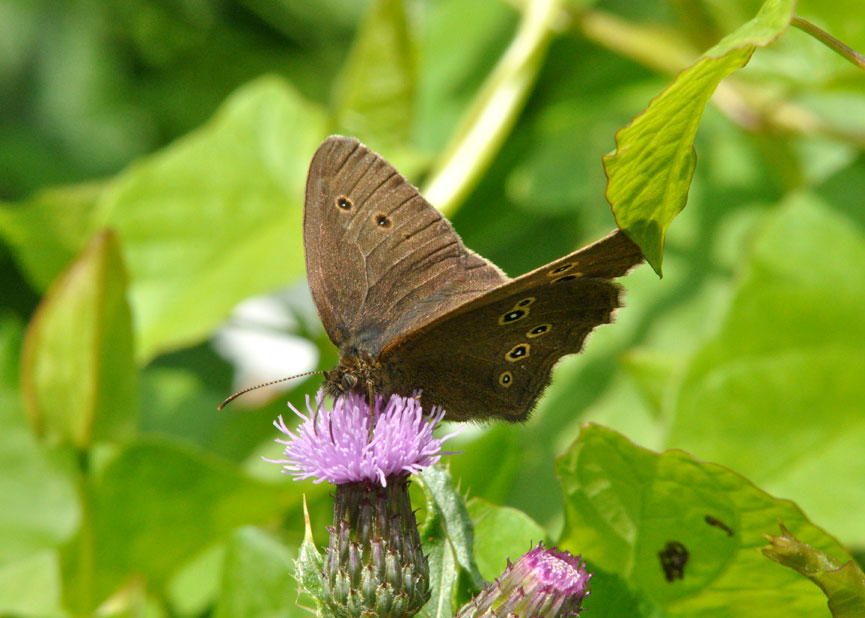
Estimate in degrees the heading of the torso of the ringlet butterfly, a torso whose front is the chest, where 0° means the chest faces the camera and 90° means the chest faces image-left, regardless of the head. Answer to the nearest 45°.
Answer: approximately 45°

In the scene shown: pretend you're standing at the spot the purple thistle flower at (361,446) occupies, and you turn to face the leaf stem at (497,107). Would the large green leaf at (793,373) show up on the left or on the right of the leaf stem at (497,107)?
right

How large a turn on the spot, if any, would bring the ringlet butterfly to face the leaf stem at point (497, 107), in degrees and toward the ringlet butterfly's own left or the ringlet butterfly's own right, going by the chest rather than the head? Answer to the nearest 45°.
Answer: approximately 135° to the ringlet butterfly's own right

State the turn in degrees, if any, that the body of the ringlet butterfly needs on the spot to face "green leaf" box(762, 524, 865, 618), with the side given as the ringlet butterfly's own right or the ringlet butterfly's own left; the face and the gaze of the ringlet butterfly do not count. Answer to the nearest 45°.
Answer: approximately 90° to the ringlet butterfly's own left

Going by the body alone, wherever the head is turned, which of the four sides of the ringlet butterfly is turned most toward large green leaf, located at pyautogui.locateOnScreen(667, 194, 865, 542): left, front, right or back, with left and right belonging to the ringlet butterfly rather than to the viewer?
back
